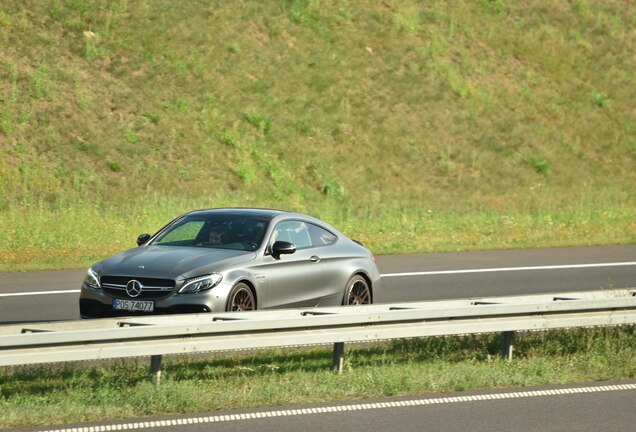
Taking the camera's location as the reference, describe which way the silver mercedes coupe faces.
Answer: facing the viewer and to the left of the viewer
